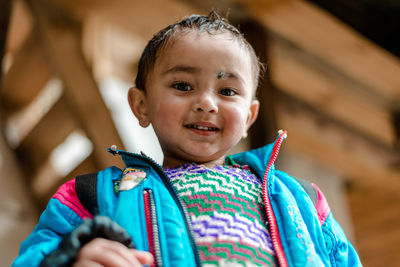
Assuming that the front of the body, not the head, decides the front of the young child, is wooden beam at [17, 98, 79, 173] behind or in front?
behind

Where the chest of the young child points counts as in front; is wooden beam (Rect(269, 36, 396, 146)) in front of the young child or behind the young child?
behind

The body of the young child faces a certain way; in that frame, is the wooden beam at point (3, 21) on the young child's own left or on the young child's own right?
on the young child's own right

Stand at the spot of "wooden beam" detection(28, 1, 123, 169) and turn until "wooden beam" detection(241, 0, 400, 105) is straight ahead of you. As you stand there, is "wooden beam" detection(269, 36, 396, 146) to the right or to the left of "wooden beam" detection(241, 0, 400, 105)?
left

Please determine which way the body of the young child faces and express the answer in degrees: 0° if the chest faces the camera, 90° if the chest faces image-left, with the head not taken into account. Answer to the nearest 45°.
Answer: approximately 0°

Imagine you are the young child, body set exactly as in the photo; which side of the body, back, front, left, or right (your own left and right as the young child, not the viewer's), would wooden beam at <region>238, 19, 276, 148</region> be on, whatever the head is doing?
back

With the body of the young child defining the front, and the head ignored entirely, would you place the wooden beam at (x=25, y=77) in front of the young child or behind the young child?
behind
